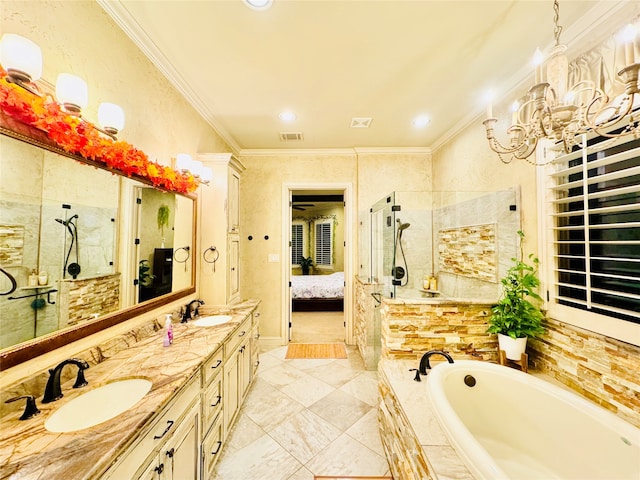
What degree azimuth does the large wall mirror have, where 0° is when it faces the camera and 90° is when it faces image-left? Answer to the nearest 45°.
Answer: approximately 315°

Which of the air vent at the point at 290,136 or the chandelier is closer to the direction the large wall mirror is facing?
the chandelier

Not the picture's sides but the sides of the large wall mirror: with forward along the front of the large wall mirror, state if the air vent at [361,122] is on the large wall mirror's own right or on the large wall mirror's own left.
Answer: on the large wall mirror's own left

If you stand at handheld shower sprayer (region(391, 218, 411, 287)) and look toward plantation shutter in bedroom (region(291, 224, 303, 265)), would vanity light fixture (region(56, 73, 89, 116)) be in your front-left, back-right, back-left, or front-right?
back-left

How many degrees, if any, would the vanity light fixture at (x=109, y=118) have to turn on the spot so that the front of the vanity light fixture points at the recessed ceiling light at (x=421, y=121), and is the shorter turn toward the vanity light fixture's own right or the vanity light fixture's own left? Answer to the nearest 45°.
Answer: approximately 45° to the vanity light fixture's own left

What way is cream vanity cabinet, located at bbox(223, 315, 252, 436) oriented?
to the viewer's right
